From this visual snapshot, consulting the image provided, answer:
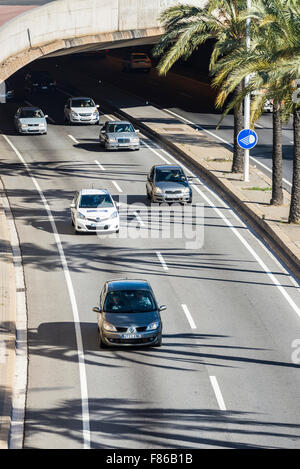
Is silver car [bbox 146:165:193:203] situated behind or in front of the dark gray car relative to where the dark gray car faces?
behind

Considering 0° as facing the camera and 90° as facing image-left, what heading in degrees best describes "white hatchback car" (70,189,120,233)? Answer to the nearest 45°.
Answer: approximately 0°

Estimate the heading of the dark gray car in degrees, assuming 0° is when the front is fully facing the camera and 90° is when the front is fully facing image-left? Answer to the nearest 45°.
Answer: approximately 0°

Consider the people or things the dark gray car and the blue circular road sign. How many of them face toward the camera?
2

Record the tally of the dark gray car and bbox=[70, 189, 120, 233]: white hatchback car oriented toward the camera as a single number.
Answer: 2

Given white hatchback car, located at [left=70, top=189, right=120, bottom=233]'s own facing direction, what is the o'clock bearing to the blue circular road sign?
The blue circular road sign is roughly at 8 o'clock from the white hatchback car.

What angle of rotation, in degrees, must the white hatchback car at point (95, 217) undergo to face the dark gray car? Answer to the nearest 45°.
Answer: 0° — it already faces it
